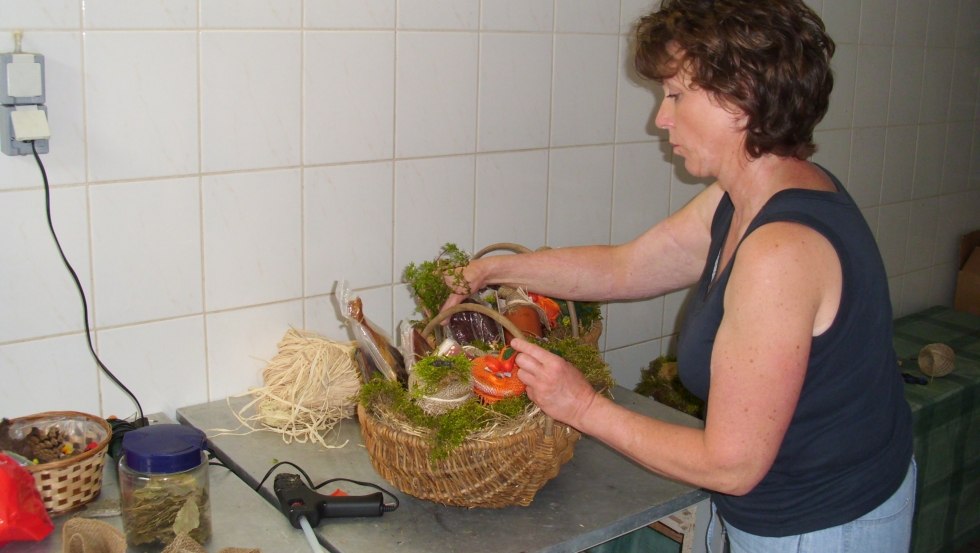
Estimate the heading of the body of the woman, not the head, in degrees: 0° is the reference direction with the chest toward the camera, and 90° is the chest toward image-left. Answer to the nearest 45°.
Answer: approximately 90°

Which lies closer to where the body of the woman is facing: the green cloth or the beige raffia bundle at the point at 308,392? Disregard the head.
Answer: the beige raffia bundle
